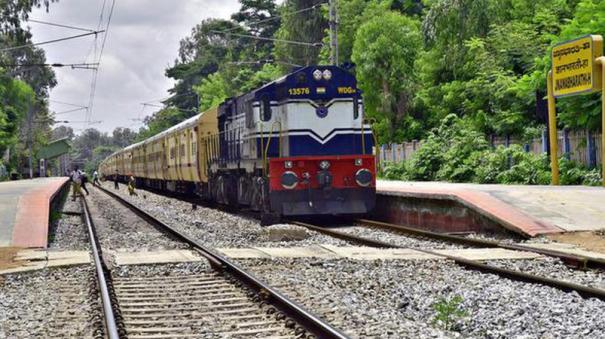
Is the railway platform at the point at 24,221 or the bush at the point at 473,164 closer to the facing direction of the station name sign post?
the railway platform

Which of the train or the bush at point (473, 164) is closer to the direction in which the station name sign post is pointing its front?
the train

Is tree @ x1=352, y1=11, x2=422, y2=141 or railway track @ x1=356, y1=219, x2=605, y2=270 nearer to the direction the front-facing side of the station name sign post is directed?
the railway track

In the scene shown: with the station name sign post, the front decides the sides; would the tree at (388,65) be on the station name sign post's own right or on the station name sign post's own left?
on the station name sign post's own right

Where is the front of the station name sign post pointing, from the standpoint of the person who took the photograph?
facing the viewer and to the left of the viewer

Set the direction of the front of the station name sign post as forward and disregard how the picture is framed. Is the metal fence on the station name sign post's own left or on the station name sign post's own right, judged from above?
on the station name sign post's own right

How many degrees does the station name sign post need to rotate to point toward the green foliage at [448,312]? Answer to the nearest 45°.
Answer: approximately 45° to its left

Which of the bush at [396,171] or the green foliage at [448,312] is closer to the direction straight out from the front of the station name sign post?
the green foliage
